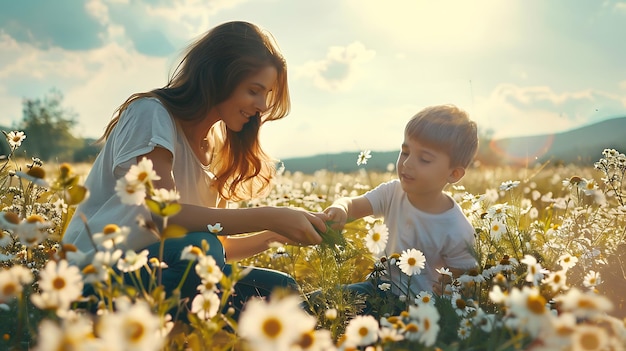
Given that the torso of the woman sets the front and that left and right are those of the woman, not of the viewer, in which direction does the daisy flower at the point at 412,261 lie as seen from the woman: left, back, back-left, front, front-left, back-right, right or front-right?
front-right

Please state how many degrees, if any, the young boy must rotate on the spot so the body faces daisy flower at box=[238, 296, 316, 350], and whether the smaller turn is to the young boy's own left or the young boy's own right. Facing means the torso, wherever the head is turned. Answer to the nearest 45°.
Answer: approximately 45° to the young boy's own left

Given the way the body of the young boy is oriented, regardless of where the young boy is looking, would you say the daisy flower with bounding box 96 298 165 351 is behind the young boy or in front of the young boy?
in front

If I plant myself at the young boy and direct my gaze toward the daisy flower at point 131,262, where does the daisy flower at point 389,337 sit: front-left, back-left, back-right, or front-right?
front-left

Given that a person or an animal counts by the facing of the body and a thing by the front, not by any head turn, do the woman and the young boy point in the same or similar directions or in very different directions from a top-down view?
very different directions

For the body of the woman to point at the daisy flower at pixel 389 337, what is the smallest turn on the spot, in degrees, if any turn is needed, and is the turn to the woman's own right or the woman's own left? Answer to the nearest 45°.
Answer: approximately 90° to the woman's own right

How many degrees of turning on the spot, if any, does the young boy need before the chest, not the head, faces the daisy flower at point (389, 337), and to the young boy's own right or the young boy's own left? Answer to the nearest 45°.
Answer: approximately 45° to the young boy's own left

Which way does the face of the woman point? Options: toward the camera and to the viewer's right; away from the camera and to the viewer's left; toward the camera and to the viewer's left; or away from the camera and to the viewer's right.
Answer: toward the camera and to the viewer's right

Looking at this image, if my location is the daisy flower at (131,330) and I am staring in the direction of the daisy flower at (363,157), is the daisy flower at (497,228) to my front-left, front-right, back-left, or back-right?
front-right

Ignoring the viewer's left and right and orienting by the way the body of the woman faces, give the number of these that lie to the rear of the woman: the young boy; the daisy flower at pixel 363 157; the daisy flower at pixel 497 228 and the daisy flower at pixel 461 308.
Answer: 0

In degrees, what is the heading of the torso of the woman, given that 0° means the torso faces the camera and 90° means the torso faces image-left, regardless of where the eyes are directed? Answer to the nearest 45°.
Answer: approximately 270°

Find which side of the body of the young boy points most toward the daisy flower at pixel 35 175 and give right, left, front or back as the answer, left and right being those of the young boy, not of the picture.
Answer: front

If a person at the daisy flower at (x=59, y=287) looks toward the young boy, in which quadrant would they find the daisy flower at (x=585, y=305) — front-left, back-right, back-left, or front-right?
front-right

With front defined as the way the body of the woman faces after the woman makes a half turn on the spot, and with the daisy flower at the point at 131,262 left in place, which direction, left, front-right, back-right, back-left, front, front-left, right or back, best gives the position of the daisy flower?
left

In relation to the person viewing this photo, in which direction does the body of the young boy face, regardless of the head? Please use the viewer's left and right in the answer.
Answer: facing the viewer and to the left of the viewer

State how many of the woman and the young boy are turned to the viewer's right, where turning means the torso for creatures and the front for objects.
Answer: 1

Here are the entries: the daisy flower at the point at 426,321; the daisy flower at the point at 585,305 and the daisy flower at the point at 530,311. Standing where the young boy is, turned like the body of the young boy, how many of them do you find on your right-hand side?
0

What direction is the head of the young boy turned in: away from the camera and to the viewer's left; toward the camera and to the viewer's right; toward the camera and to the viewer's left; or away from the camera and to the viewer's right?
toward the camera and to the viewer's left

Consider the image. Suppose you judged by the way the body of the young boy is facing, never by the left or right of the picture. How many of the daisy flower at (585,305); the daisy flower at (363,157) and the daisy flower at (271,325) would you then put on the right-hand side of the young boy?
1

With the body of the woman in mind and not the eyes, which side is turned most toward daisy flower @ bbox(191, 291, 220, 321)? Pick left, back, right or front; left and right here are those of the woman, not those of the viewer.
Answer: right

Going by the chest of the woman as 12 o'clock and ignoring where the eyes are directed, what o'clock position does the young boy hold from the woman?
The young boy is roughly at 12 o'clock from the woman.
